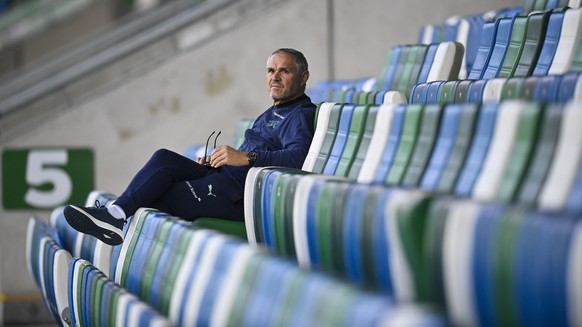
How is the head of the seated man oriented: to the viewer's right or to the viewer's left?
to the viewer's left

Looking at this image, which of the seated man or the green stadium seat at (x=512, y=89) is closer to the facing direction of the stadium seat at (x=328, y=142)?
the seated man

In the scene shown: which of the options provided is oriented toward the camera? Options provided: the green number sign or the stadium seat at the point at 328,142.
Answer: the green number sign

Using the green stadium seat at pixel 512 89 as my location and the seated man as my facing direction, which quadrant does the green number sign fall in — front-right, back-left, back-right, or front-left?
front-right

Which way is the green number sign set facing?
toward the camera

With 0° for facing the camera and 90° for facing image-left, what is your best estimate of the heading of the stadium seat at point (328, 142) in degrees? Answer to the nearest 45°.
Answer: approximately 90°

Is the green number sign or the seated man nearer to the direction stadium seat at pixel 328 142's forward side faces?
the seated man

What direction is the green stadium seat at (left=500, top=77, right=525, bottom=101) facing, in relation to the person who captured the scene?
facing the viewer and to the left of the viewer

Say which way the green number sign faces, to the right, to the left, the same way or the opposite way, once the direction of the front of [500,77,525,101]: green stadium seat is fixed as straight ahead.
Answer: to the left

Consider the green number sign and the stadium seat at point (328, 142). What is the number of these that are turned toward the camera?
1

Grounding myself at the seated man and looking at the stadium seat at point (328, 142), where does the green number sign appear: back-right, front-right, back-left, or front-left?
back-left
